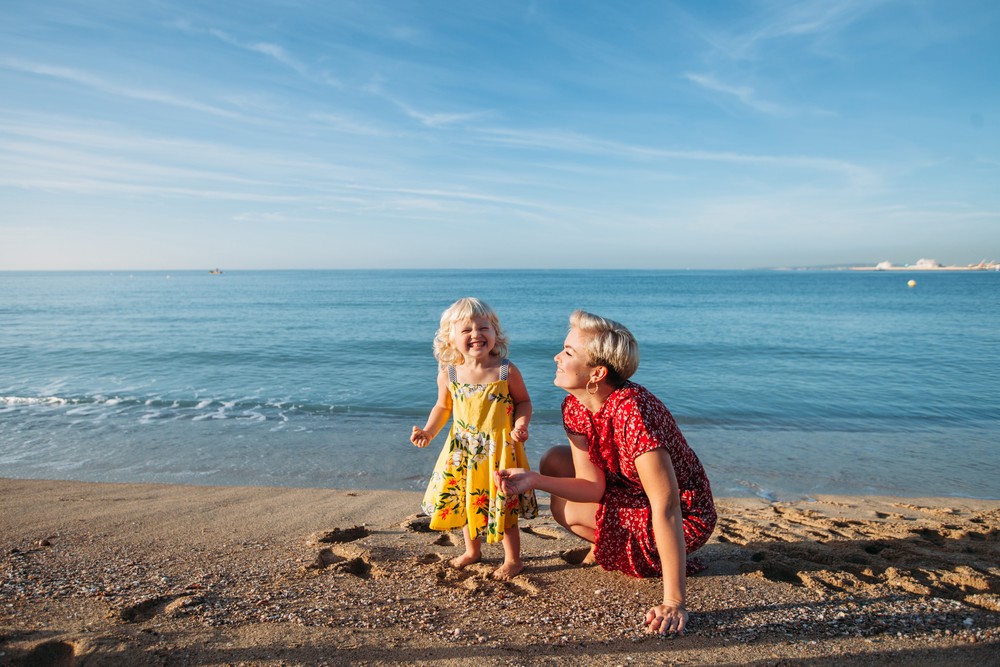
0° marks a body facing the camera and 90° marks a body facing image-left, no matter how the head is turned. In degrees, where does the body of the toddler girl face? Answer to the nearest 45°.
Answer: approximately 0°

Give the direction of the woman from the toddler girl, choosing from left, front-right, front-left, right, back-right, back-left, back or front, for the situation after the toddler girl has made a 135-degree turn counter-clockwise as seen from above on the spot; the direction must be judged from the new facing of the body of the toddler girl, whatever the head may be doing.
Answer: right

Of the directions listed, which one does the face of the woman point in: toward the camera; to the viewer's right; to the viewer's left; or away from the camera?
to the viewer's left

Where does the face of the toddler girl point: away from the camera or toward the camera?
toward the camera
